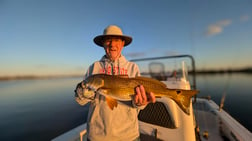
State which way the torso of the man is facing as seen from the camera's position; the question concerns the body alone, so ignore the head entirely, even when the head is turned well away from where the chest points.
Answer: toward the camera
